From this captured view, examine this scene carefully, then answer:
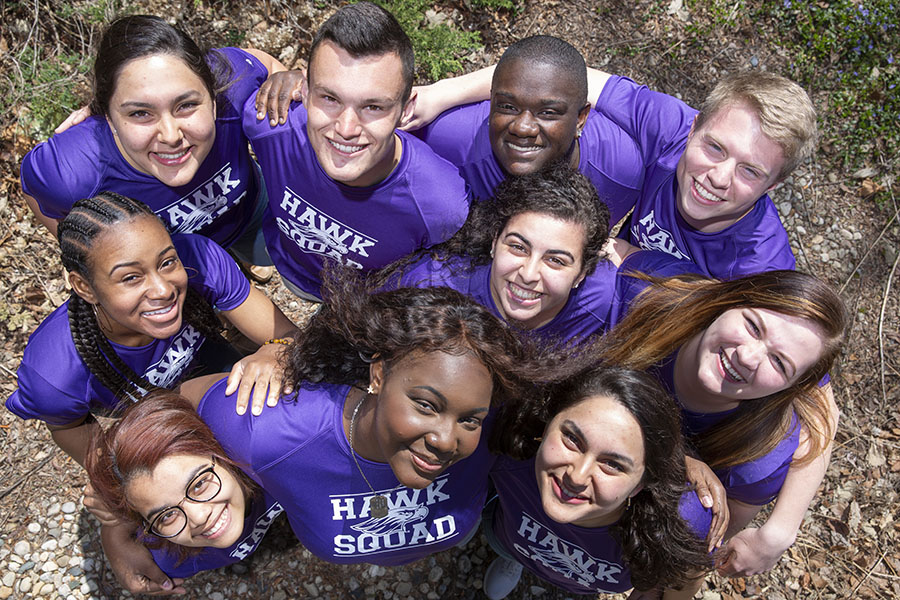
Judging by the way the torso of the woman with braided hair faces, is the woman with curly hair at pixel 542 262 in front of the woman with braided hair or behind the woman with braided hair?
in front

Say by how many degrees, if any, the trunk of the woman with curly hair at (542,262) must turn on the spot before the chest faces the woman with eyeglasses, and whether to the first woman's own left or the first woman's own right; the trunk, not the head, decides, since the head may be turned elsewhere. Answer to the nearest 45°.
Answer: approximately 45° to the first woman's own right

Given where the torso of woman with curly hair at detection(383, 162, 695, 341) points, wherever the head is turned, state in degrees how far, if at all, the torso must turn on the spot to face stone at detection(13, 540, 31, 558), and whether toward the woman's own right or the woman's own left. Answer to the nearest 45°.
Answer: approximately 90° to the woman's own right

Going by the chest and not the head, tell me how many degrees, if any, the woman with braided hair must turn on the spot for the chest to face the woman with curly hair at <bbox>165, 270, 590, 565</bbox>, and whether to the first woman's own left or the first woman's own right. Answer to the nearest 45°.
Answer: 0° — they already face them

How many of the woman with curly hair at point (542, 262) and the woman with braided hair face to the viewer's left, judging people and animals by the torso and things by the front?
0

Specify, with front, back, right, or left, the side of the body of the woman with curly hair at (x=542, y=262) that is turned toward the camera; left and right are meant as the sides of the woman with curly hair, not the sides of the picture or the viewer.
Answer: front

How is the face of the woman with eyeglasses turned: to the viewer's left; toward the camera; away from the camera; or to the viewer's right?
toward the camera

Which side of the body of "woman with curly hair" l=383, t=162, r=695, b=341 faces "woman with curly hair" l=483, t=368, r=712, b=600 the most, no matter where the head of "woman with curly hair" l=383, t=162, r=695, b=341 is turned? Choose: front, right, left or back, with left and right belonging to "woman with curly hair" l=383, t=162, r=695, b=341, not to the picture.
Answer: front

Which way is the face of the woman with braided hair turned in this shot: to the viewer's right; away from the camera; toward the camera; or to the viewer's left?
toward the camera

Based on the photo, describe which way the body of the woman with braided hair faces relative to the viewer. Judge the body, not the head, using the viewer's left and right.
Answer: facing the viewer and to the right of the viewer

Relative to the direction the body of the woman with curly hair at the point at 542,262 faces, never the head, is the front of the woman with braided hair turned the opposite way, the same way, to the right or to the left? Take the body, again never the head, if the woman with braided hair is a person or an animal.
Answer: to the left

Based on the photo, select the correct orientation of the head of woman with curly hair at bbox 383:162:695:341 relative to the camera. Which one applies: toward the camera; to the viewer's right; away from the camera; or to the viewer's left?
toward the camera
